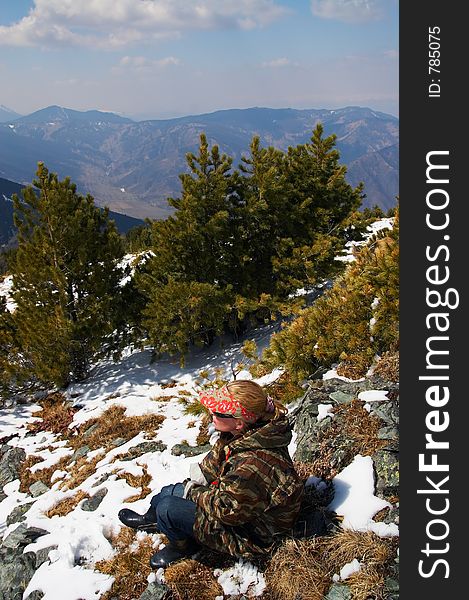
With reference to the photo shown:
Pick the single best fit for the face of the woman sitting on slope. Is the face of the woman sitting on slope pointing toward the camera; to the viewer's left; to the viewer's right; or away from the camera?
to the viewer's left

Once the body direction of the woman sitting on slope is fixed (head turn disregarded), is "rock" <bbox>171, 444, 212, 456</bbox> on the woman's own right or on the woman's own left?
on the woman's own right

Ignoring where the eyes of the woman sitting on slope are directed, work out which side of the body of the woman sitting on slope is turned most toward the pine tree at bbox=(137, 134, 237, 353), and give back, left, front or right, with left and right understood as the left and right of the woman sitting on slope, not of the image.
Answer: right

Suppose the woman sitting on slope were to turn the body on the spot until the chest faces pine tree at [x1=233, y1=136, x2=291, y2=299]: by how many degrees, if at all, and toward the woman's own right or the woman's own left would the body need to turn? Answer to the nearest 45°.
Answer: approximately 90° to the woman's own right

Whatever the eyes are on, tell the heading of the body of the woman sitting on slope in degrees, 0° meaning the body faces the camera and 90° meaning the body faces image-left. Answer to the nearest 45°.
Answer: approximately 90°

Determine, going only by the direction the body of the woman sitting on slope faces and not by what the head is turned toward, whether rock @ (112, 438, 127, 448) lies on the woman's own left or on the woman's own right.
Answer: on the woman's own right
